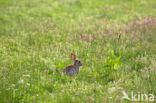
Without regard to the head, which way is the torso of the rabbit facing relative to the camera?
to the viewer's right
